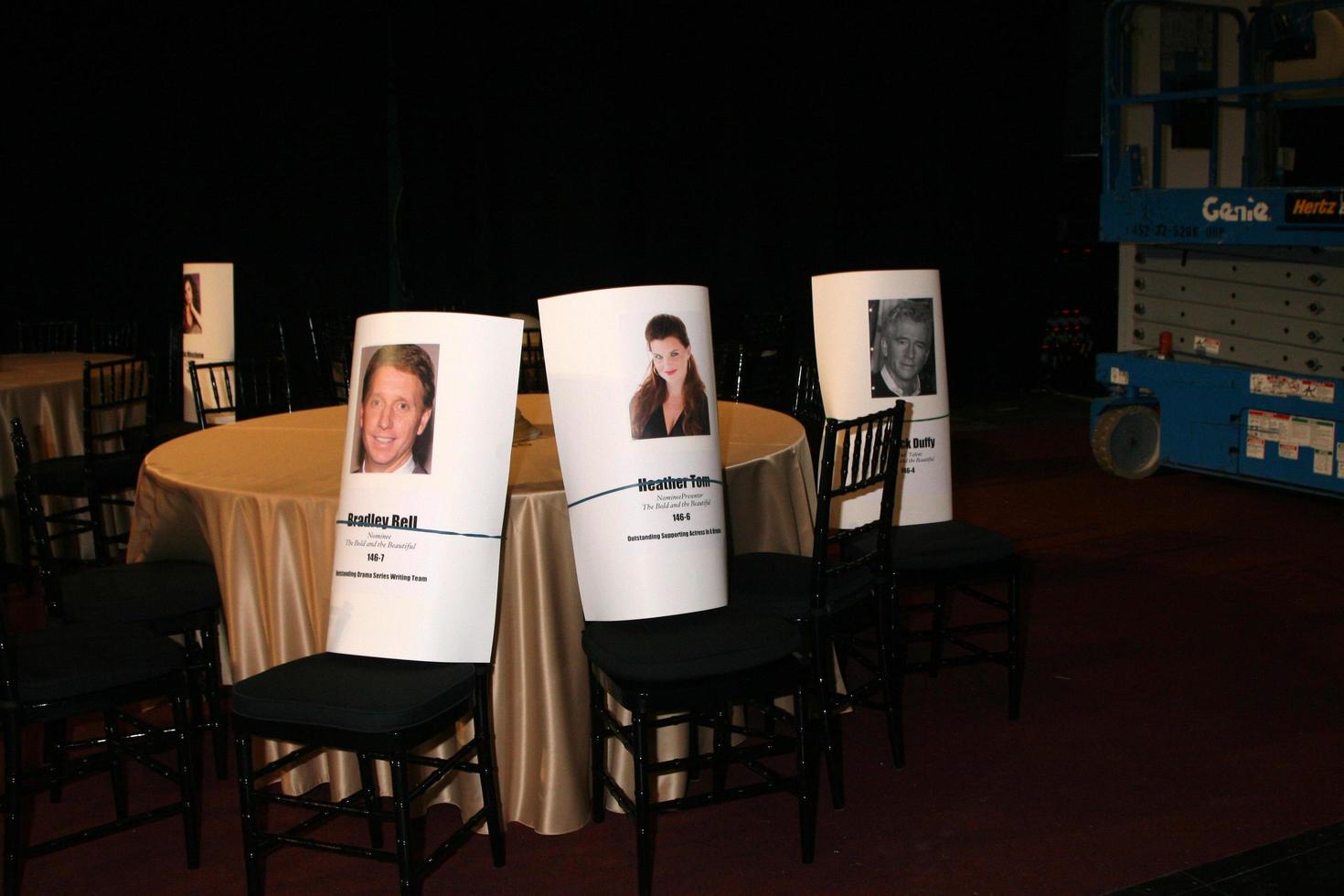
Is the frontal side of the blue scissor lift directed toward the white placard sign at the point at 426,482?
no

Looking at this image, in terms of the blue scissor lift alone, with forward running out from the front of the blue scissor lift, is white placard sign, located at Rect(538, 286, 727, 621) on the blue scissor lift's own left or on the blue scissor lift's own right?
on the blue scissor lift's own left

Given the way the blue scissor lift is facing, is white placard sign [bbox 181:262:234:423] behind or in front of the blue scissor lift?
in front

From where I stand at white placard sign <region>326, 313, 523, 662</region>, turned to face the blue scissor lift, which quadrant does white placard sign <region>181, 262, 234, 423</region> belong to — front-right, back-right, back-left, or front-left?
front-left
